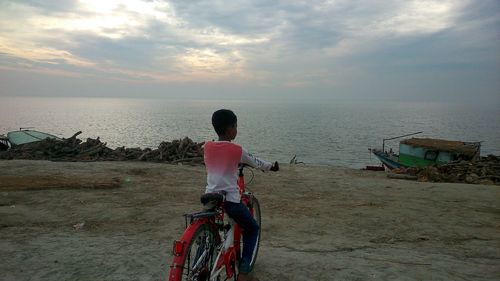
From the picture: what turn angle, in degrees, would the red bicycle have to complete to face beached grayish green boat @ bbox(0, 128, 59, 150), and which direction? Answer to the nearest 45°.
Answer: approximately 90° to its left

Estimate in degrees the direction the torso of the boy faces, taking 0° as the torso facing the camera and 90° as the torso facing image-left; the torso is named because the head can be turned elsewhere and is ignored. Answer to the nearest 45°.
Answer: approximately 225°

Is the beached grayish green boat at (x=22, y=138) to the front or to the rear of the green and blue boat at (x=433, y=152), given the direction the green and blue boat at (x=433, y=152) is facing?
to the front

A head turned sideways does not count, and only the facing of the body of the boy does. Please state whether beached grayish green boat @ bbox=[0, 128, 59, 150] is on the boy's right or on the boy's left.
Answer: on the boy's left

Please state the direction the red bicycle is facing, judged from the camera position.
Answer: facing away from the viewer and to the right of the viewer

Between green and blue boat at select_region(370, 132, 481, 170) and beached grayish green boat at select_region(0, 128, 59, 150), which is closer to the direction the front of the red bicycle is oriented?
the green and blue boat

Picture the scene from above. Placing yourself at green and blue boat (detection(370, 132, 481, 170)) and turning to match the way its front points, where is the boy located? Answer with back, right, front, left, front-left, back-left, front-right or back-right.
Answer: front-left

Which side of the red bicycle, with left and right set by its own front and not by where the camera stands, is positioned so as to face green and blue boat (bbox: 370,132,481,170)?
front

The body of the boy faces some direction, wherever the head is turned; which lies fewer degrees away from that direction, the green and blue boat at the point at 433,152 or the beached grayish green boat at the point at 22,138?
the green and blue boat

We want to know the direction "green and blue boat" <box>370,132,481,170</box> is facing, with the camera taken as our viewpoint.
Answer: facing the viewer and to the left of the viewer

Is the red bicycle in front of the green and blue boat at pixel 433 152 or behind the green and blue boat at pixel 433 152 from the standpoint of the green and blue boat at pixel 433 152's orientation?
in front
